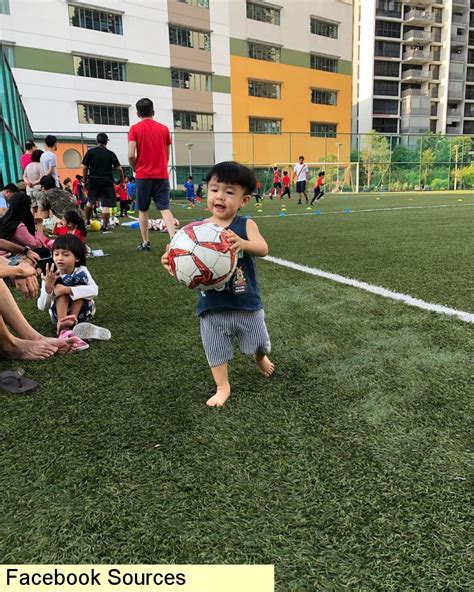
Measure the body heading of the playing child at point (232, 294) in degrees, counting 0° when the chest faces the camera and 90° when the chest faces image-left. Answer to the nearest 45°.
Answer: approximately 45°

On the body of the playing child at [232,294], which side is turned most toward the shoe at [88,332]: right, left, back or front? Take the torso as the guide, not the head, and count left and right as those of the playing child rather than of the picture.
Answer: right

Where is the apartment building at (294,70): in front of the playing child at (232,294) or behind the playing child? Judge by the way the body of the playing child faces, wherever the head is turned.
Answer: behind

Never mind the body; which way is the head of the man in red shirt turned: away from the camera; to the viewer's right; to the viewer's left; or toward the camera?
away from the camera

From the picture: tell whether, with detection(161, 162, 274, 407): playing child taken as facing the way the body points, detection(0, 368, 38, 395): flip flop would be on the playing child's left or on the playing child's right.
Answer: on the playing child's right

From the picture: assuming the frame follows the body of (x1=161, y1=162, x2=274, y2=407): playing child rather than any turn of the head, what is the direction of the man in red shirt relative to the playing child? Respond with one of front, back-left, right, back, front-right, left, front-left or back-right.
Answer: back-right
